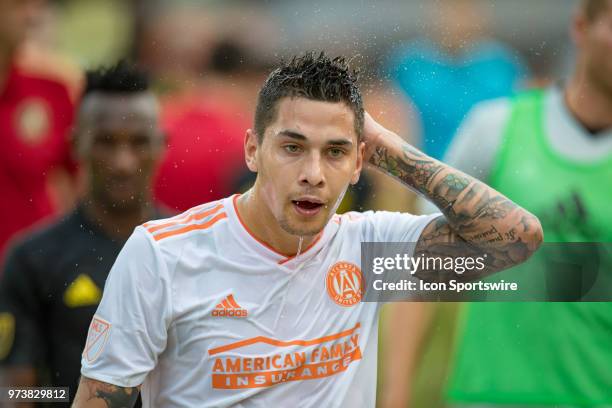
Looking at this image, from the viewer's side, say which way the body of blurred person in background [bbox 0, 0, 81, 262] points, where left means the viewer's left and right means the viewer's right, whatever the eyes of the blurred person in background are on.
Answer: facing the viewer

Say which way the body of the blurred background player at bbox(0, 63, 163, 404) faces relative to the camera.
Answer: toward the camera
